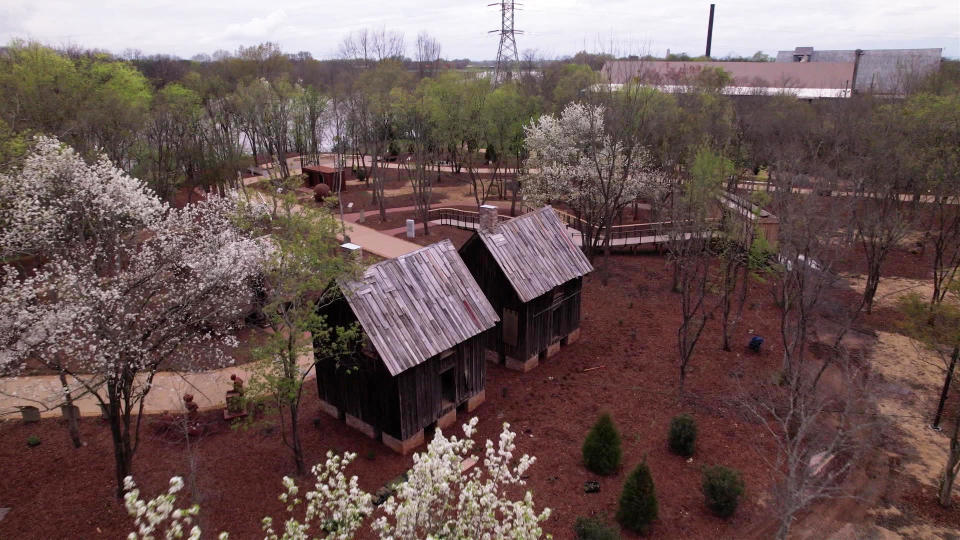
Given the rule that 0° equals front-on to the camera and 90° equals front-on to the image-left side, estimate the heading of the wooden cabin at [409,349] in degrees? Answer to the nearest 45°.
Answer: approximately 315°

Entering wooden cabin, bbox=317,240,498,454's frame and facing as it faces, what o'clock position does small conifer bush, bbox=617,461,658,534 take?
The small conifer bush is roughly at 12 o'clock from the wooden cabin.

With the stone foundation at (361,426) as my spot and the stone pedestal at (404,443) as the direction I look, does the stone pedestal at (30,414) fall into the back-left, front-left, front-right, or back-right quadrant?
back-right

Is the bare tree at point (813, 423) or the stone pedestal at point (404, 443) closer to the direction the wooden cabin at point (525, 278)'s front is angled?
the bare tree

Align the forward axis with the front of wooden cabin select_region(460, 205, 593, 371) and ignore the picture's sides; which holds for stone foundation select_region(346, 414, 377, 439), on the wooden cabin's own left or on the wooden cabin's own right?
on the wooden cabin's own right

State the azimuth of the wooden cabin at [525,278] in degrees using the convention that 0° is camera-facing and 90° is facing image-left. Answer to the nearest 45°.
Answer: approximately 315°

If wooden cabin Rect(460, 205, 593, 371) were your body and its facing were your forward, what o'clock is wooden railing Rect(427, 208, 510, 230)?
The wooden railing is roughly at 7 o'clock from the wooden cabin.

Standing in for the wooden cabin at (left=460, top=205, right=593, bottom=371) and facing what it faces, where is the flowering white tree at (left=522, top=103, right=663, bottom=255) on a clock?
The flowering white tree is roughly at 8 o'clock from the wooden cabin.

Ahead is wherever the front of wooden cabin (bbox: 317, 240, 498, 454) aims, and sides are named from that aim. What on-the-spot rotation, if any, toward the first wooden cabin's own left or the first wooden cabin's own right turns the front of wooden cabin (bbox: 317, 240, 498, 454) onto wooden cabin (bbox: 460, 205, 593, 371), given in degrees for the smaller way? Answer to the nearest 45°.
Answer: approximately 90° to the first wooden cabin's own left

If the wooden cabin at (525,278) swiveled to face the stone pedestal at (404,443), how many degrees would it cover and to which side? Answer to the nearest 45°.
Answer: approximately 90° to its right

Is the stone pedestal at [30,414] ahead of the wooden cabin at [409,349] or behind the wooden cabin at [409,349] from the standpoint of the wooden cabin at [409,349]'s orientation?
behind
